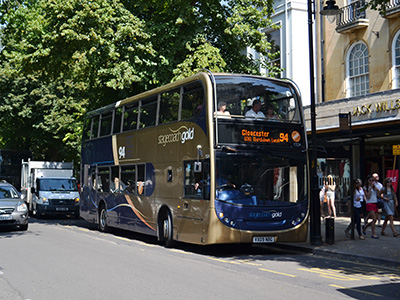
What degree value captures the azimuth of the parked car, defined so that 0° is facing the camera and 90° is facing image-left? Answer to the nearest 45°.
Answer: approximately 0°

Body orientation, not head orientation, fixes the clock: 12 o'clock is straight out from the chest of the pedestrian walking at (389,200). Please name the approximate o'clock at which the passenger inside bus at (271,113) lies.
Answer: The passenger inside bus is roughly at 3 o'clock from the pedestrian walking.

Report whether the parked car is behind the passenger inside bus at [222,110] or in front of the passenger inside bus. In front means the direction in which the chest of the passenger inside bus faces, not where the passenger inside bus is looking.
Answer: behind

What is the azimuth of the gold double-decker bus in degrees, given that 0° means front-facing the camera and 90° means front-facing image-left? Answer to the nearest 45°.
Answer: approximately 315°

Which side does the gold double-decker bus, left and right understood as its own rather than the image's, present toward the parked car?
back

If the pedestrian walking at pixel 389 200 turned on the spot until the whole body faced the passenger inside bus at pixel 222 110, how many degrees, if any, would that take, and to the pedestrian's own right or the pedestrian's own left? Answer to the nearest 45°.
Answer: approximately 90° to the pedestrian's own right

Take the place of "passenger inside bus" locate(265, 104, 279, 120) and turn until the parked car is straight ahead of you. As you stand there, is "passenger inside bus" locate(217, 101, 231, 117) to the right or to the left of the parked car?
left
